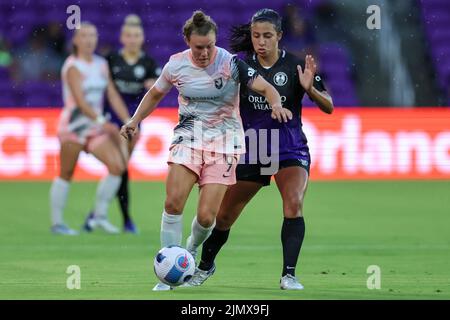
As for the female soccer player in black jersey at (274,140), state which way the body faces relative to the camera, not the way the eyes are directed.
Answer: toward the camera

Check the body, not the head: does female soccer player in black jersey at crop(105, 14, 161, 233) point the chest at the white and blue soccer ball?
yes

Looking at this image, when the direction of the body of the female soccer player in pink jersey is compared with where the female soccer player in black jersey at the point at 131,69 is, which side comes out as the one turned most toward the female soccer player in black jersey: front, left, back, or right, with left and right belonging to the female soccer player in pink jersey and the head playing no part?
back

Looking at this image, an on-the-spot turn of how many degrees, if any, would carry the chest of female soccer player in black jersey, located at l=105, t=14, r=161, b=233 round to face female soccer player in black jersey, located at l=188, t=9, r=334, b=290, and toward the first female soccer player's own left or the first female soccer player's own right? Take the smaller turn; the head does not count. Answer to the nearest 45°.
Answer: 0° — they already face them

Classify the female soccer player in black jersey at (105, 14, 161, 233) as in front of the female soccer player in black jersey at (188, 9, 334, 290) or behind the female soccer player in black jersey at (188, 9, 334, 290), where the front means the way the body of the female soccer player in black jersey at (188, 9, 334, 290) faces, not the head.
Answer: behind

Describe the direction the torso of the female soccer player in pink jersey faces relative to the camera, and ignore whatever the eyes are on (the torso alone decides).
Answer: toward the camera

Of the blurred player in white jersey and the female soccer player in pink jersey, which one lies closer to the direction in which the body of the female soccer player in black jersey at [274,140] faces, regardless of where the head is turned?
the female soccer player in pink jersey

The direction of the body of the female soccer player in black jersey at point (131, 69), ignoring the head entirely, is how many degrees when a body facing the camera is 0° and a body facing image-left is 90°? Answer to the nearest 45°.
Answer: approximately 0°

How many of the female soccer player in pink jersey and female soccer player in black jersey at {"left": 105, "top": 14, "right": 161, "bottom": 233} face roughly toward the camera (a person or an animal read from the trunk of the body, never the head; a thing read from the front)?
2

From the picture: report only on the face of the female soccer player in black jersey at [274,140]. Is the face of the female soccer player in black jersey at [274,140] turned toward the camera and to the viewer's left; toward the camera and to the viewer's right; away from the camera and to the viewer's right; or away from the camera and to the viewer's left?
toward the camera and to the viewer's left
